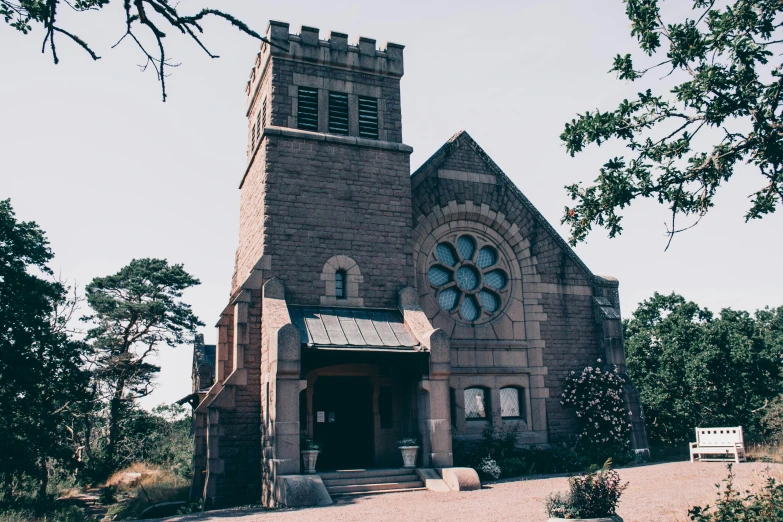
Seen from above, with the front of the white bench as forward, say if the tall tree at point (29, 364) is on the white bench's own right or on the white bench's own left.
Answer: on the white bench's own right

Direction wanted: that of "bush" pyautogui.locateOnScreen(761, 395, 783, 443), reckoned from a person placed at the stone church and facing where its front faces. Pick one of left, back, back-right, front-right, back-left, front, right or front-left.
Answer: back-left

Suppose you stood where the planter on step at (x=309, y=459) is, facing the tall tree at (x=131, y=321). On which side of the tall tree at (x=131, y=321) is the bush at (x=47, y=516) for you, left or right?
left

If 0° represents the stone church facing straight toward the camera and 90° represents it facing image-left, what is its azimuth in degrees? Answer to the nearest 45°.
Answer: approximately 0°

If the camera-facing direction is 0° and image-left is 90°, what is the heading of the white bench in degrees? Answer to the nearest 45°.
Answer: approximately 0°

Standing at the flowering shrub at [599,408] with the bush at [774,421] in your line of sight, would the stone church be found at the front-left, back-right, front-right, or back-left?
back-left

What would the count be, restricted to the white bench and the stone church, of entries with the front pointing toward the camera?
2
